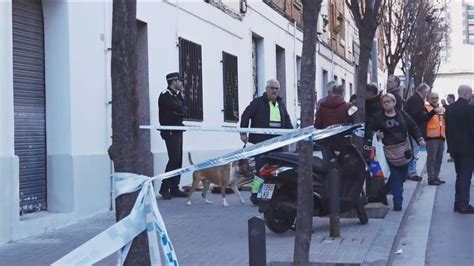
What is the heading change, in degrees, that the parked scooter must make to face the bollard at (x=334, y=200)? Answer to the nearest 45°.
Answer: approximately 90° to its right

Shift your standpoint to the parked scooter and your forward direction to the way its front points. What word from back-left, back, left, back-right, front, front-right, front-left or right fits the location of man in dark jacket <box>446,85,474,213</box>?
front

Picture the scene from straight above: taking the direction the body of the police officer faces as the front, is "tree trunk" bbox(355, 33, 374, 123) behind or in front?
in front

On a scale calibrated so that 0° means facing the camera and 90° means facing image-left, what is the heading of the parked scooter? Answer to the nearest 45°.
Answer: approximately 225°

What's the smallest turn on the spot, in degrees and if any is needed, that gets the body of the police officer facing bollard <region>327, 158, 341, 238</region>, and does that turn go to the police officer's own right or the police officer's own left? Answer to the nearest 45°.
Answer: approximately 45° to the police officer's own right

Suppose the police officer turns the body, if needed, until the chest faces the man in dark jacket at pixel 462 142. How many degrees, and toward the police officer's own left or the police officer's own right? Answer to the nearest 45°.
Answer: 0° — they already face them

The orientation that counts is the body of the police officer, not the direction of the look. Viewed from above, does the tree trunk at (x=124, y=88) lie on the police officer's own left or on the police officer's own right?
on the police officer's own right

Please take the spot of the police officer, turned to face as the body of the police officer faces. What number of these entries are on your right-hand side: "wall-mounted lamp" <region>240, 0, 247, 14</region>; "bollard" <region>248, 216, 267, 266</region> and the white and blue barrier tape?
2

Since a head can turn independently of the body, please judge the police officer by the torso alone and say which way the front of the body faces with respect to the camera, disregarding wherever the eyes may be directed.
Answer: to the viewer's right

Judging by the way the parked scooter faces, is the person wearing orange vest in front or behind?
in front

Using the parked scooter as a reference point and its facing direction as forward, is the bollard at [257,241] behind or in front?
behind

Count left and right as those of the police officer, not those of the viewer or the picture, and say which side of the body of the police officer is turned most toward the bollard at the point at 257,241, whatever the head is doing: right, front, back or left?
right

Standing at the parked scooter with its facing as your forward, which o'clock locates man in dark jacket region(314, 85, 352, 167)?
The man in dark jacket is roughly at 11 o'clock from the parked scooter.

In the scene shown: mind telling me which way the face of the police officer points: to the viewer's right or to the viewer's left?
to the viewer's right
